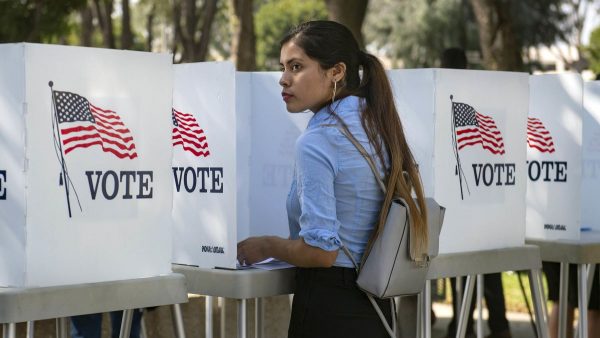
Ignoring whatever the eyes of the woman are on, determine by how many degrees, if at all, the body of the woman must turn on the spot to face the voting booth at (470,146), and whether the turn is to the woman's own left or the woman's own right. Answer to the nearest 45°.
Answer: approximately 135° to the woman's own right

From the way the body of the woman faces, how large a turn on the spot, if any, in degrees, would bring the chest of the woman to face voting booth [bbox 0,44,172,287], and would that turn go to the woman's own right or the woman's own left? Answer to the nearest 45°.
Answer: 0° — they already face it

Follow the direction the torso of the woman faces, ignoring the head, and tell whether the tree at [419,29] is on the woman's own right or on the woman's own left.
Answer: on the woman's own right

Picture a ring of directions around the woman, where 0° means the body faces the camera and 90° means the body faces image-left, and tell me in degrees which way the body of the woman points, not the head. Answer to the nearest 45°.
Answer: approximately 90°

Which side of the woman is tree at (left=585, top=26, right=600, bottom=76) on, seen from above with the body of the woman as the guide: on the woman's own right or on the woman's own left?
on the woman's own right

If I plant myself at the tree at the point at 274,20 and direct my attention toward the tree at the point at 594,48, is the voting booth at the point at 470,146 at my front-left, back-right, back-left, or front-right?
front-right

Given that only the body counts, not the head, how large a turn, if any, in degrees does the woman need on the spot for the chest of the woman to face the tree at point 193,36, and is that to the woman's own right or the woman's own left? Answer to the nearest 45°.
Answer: approximately 90° to the woman's own right

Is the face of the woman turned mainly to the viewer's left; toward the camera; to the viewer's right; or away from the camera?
to the viewer's left

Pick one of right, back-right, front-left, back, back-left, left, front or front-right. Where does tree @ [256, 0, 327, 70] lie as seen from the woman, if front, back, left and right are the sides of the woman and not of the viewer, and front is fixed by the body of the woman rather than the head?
right

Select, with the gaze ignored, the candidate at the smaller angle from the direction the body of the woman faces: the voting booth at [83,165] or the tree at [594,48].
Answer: the voting booth
